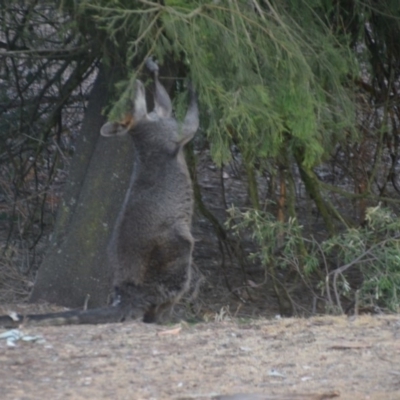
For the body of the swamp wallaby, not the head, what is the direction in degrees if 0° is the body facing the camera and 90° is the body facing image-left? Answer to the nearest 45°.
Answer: approximately 225°

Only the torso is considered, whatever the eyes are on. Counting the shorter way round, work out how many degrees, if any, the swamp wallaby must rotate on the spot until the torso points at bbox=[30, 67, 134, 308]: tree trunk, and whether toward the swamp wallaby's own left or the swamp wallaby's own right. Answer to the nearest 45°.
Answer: approximately 90° to the swamp wallaby's own left
